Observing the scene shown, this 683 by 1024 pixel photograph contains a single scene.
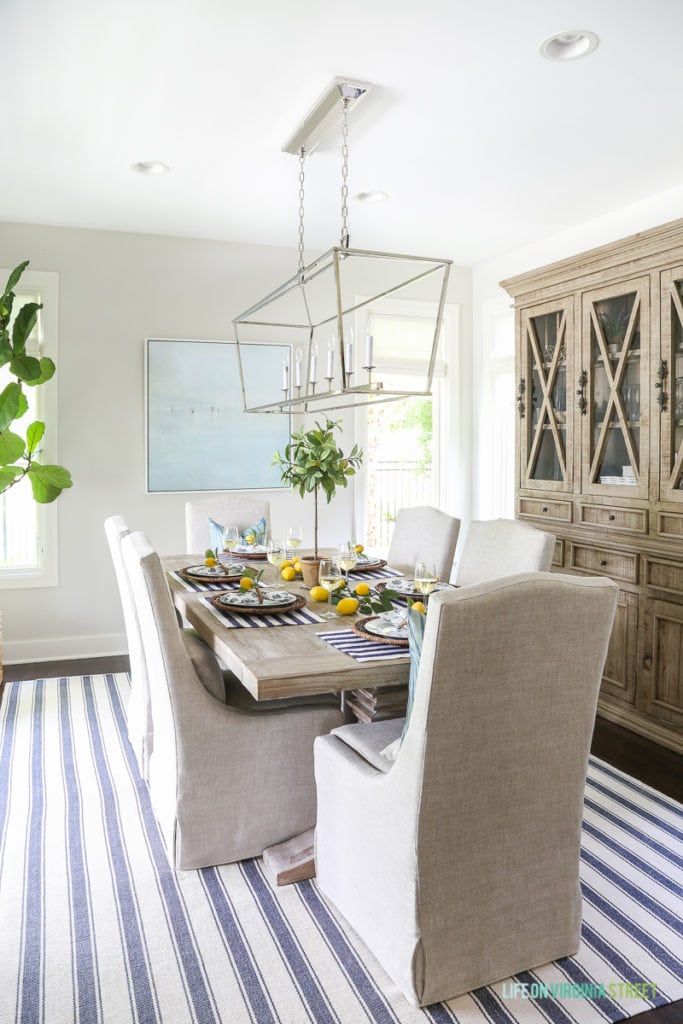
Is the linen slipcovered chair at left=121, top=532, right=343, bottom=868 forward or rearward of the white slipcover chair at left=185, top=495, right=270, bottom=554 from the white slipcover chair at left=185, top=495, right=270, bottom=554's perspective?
forward

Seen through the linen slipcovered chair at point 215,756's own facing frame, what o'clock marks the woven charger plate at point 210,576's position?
The woven charger plate is roughly at 9 o'clock from the linen slipcovered chair.

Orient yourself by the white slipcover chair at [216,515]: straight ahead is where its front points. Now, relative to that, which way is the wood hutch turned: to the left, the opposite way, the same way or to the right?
to the right

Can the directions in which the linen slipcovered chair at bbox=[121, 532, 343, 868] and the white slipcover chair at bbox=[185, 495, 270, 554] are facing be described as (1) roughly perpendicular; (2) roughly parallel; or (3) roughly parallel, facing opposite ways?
roughly perpendicular

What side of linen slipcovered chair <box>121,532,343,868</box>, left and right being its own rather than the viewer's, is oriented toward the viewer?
right

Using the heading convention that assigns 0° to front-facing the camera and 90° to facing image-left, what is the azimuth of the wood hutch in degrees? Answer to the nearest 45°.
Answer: approximately 45°

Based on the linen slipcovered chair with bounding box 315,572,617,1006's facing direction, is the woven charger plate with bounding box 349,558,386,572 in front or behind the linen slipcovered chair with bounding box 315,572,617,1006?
in front

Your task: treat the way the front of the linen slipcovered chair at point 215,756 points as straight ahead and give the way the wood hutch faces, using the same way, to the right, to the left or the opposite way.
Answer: the opposite way

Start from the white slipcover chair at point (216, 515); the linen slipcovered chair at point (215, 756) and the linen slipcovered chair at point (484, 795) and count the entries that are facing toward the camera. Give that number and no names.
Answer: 1

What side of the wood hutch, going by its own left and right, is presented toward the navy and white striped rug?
front
